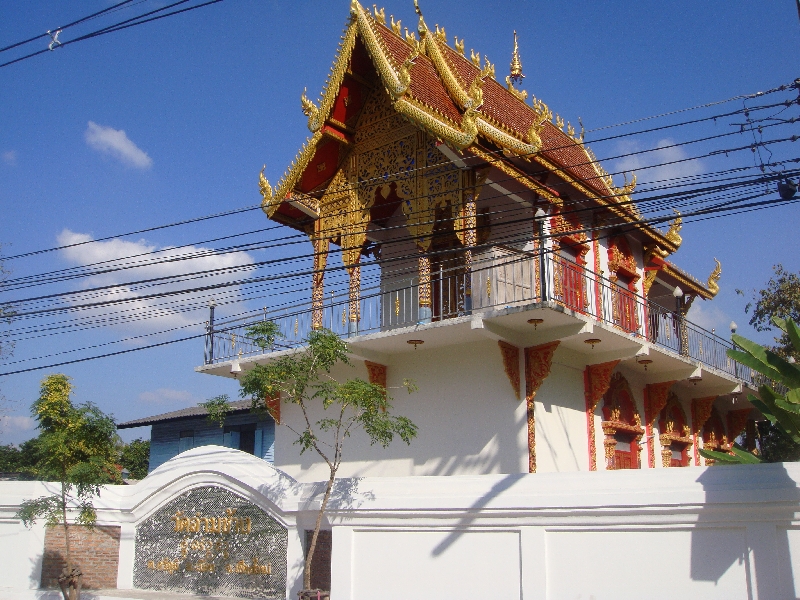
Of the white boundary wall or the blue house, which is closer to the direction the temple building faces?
the white boundary wall

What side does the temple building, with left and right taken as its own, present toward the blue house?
right

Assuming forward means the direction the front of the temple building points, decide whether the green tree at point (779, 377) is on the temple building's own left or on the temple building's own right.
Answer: on the temple building's own left

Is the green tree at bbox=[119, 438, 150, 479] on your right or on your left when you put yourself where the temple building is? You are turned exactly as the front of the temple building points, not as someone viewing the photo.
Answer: on your right

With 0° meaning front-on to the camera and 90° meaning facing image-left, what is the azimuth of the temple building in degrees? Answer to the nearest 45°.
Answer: approximately 45°

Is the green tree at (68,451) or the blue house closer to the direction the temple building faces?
the green tree

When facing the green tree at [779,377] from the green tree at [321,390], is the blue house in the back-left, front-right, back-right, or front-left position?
back-left

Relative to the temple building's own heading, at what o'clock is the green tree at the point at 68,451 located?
The green tree is roughly at 1 o'clock from the temple building.
